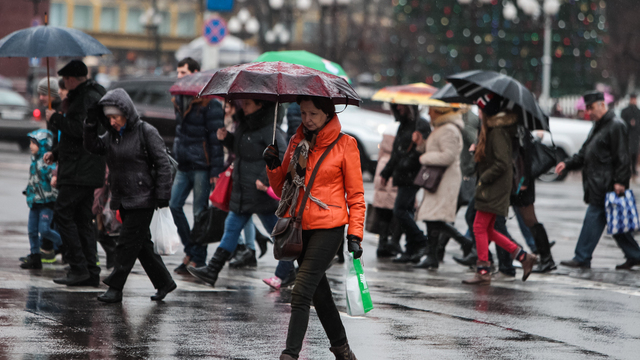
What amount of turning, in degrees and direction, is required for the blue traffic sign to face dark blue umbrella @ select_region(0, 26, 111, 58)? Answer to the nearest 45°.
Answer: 0° — it already faces it

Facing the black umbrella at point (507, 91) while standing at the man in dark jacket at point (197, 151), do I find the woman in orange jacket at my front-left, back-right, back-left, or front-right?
front-right

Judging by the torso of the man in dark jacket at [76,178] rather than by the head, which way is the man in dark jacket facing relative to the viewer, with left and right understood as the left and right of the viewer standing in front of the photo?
facing to the left of the viewer

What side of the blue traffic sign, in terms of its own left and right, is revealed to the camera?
front

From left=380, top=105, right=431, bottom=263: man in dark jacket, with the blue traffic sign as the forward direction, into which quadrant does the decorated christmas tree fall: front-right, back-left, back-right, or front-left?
front-right

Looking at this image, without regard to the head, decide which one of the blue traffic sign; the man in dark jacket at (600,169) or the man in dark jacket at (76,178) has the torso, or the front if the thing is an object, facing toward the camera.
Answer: the blue traffic sign

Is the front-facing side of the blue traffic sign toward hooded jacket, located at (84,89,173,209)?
yes

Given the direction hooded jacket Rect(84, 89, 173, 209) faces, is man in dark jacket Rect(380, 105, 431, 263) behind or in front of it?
behind

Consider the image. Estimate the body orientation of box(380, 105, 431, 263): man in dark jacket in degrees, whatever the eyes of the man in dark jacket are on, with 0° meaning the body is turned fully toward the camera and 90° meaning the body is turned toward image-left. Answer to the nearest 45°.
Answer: approximately 90°

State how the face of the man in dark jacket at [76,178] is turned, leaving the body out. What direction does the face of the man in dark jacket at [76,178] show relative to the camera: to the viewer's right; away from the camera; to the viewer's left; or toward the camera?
to the viewer's left

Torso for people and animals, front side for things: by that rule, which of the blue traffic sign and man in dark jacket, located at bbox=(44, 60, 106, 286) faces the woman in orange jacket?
the blue traffic sign
